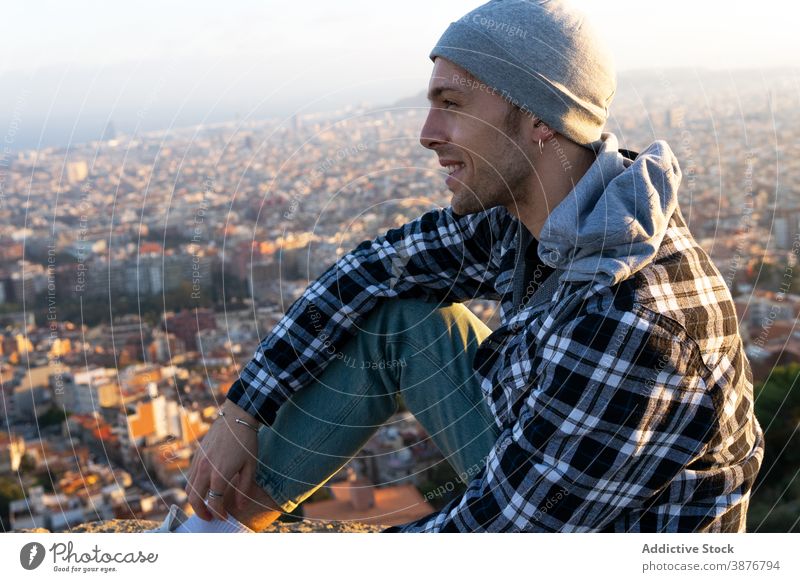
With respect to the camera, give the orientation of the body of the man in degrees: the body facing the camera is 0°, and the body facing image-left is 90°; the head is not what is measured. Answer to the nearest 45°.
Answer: approximately 90°

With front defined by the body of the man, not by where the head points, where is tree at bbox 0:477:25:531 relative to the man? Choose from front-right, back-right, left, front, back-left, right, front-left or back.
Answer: front-right

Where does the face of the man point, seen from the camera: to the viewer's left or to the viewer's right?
to the viewer's left
